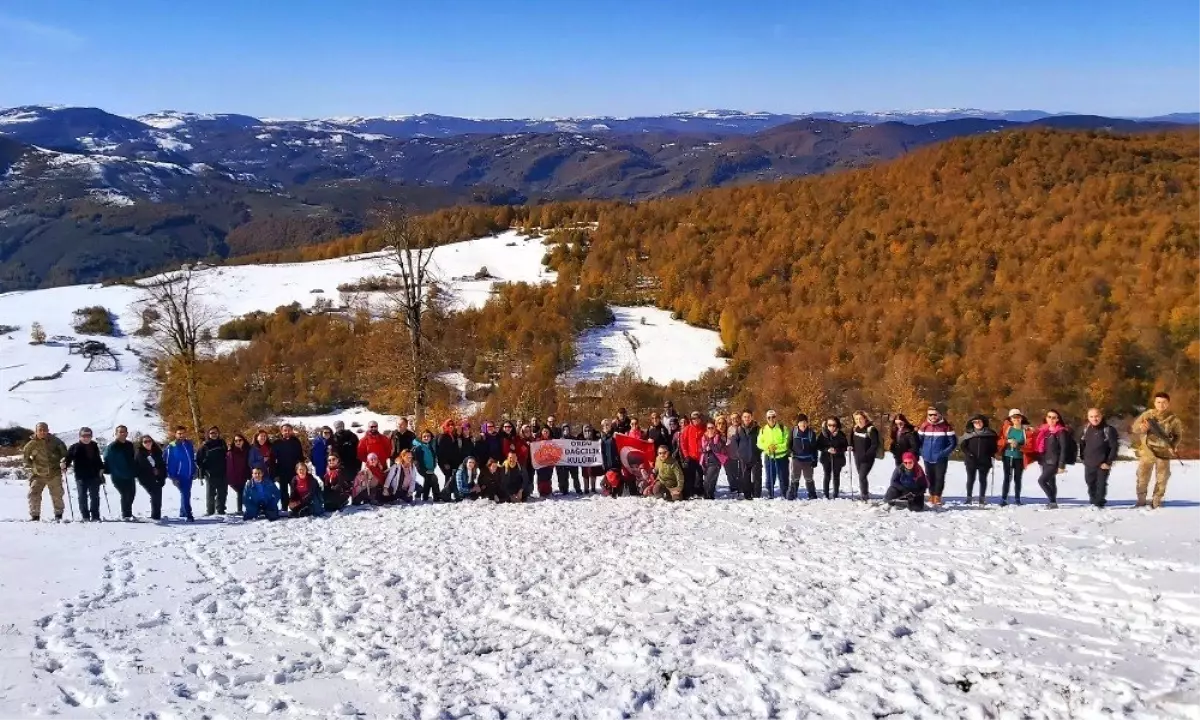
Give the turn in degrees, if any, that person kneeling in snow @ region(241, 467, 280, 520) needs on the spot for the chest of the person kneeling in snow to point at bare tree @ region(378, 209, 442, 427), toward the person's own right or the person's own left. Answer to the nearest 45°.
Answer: approximately 180°

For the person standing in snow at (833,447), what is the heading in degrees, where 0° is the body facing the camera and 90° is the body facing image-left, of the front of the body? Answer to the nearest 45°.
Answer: approximately 0°

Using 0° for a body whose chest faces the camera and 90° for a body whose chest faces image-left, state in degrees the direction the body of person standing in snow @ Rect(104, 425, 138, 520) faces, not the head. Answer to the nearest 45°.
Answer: approximately 0°

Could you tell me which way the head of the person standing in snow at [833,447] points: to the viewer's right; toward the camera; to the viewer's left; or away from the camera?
toward the camera

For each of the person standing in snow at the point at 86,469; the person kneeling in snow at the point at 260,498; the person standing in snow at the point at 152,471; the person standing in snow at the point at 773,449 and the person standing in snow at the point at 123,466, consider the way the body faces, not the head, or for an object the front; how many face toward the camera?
5

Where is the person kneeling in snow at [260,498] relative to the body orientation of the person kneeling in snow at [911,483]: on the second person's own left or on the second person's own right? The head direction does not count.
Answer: on the second person's own right

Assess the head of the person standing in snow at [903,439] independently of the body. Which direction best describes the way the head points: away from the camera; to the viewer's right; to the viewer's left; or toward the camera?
toward the camera

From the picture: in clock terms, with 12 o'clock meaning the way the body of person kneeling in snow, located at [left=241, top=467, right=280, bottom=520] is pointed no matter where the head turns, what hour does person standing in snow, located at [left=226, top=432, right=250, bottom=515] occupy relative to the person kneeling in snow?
The person standing in snow is roughly at 5 o'clock from the person kneeling in snow.

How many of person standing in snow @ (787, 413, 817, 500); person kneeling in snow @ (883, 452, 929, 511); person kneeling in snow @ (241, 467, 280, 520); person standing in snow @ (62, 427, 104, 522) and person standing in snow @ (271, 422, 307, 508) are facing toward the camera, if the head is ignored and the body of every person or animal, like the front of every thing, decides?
5

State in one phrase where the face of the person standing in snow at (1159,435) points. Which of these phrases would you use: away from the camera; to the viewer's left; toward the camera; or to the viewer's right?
toward the camera

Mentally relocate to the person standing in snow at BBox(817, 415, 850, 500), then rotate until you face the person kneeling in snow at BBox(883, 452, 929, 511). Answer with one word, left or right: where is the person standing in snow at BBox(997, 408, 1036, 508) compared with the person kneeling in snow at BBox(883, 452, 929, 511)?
left

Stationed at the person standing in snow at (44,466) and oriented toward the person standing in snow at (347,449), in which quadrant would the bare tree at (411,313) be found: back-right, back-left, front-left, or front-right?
front-left

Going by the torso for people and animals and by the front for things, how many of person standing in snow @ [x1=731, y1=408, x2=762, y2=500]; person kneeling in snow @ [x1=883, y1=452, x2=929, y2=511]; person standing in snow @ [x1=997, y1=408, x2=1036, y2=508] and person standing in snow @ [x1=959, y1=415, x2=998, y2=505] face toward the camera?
4

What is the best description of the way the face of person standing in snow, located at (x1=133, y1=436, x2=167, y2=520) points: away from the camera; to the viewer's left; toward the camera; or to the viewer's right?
toward the camera

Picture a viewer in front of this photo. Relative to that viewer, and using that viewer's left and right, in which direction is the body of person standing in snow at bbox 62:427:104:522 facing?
facing the viewer

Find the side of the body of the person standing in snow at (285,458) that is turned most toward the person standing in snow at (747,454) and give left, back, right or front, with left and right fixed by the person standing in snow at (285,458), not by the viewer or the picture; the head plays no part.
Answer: left

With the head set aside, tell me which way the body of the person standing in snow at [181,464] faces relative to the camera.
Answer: toward the camera
